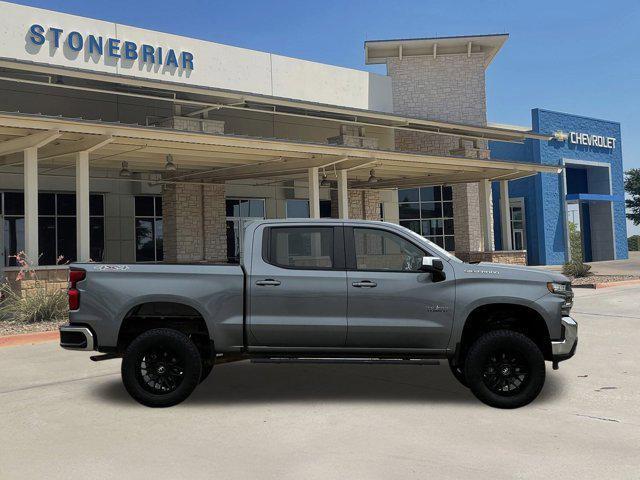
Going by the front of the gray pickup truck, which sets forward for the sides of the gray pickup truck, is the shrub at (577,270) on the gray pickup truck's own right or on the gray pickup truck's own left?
on the gray pickup truck's own left

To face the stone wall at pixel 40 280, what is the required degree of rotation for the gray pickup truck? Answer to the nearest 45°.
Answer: approximately 135° to its left

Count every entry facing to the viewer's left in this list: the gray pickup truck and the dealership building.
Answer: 0

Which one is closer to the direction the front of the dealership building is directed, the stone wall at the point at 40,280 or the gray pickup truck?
the gray pickup truck

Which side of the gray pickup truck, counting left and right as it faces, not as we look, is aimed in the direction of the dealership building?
left

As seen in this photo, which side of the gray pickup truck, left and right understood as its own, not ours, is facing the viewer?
right
